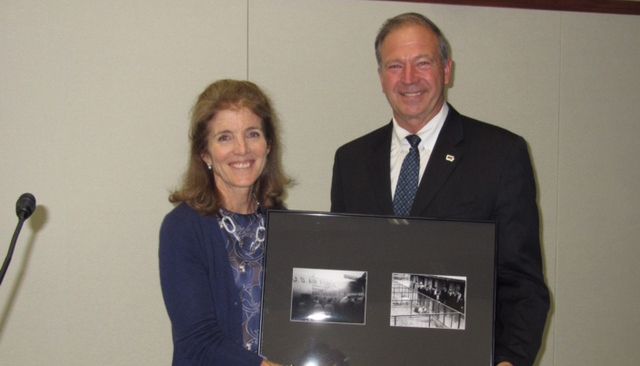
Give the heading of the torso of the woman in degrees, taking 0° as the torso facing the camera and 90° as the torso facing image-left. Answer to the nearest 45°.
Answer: approximately 315°

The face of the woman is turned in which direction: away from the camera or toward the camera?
toward the camera

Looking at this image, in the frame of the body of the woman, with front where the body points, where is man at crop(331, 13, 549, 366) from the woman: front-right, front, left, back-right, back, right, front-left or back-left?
front-left
